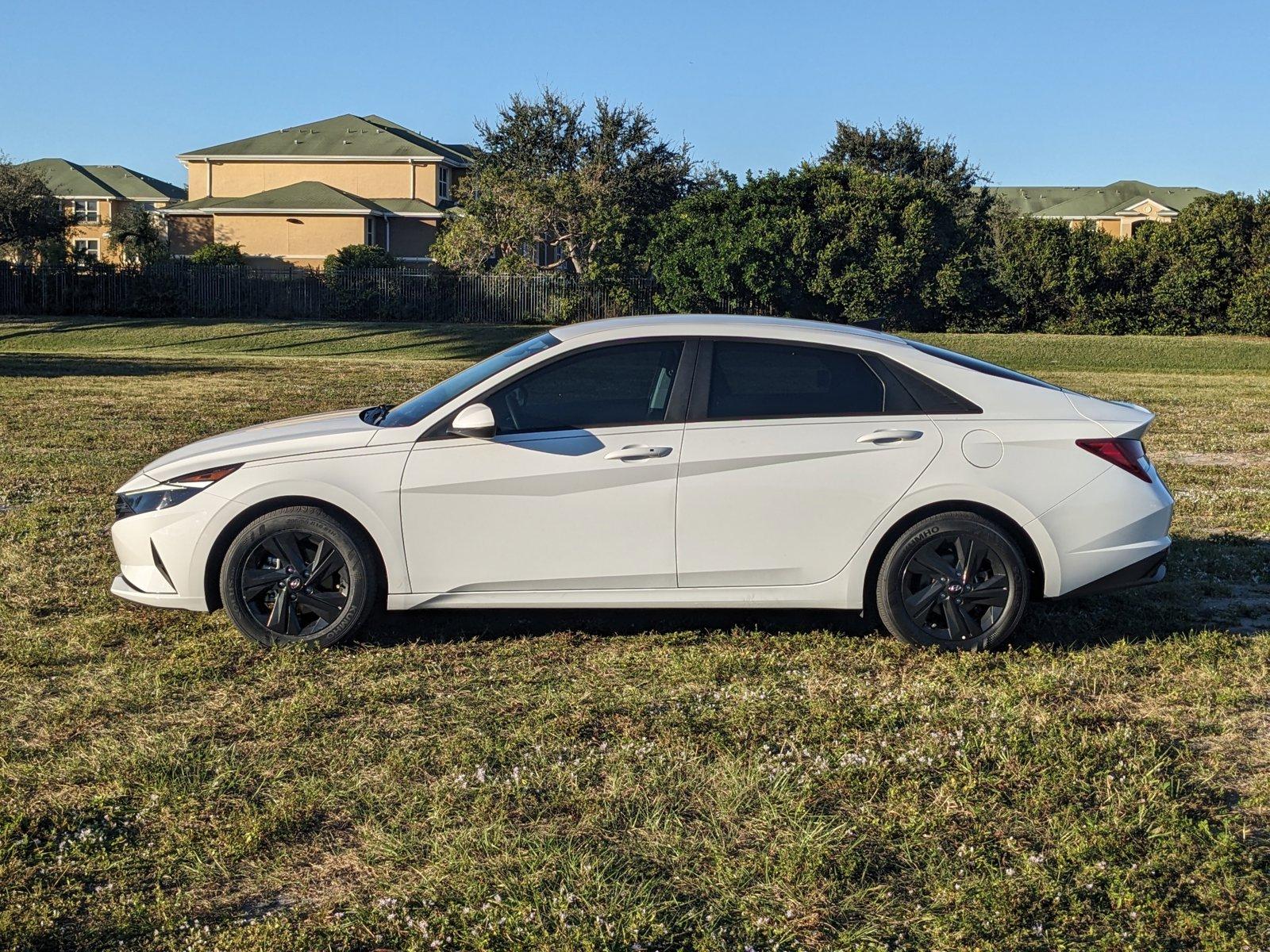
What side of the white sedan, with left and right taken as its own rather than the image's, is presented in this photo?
left

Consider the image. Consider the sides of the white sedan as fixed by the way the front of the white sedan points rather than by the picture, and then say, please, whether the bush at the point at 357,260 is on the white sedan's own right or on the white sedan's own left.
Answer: on the white sedan's own right

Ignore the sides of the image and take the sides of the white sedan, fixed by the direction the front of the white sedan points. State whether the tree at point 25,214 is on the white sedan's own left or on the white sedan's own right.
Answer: on the white sedan's own right

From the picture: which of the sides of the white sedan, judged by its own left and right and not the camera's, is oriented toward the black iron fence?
right

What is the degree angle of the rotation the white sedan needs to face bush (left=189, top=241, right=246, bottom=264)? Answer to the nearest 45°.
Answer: approximately 90° to its right

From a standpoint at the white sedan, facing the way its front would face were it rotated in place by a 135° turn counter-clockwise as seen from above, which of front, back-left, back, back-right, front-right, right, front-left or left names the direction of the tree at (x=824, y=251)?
back-left
